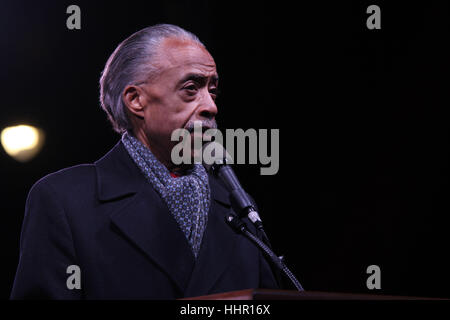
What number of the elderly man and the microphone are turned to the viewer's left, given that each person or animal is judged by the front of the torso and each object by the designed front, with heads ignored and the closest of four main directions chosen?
1

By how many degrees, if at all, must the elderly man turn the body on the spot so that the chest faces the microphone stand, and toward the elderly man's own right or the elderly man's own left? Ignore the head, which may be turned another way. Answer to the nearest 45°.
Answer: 0° — they already face it

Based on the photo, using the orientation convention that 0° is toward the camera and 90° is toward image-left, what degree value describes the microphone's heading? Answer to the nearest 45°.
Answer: approximately 90°

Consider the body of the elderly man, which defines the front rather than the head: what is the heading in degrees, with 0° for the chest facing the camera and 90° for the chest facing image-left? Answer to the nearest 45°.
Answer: approximately 315°

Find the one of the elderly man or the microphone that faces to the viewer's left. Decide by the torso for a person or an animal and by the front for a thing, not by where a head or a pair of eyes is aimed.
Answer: the microphone
